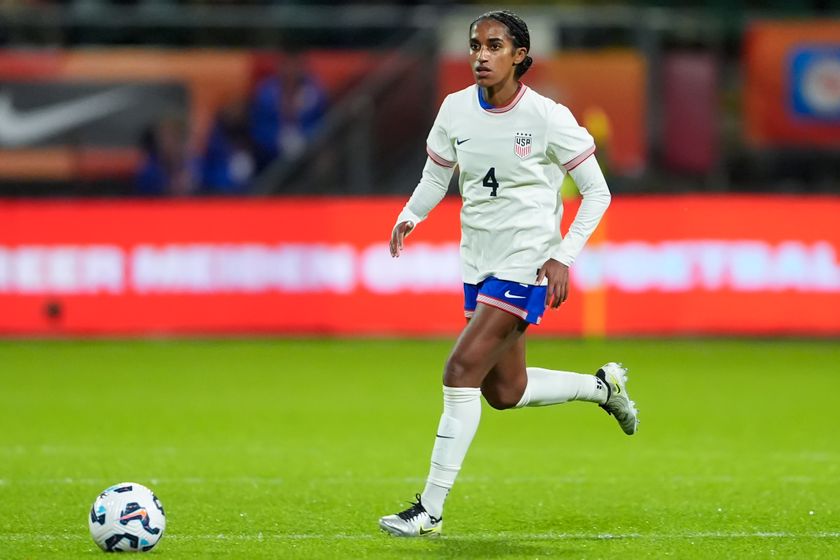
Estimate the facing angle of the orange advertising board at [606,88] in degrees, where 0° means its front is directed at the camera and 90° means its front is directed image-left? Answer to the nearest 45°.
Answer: approximately 0°

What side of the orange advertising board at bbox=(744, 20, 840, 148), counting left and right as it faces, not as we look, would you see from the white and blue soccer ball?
front

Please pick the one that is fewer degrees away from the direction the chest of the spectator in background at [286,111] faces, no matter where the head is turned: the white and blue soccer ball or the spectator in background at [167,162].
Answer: the white and blue soccer ball

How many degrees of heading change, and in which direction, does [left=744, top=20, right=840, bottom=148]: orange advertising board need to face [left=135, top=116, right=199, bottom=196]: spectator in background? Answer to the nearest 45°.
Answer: approximately 45° to its right

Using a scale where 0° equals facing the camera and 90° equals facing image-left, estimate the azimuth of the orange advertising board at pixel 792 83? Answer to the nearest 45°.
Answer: approximately 0°

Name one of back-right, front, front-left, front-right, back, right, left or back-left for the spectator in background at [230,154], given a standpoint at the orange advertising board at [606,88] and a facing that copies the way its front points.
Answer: right

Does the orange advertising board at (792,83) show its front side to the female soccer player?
yes

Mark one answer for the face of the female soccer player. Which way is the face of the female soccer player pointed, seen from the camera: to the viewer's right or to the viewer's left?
to the viewer's left

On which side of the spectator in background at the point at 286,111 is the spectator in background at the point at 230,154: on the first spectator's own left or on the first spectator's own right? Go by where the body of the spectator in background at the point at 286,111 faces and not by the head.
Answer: on the first spectator's own right

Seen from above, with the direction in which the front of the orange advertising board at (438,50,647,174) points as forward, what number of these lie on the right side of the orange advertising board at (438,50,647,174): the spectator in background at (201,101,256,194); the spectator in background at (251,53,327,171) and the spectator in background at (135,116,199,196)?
3

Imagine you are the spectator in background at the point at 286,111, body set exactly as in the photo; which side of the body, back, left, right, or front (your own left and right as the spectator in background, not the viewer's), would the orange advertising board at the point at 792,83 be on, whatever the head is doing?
left

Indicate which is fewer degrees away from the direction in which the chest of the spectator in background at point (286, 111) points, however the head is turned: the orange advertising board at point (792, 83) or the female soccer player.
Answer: the female soccer player

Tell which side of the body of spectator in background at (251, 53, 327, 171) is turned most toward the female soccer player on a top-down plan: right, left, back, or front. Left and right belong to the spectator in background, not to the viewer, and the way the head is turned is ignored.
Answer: front
